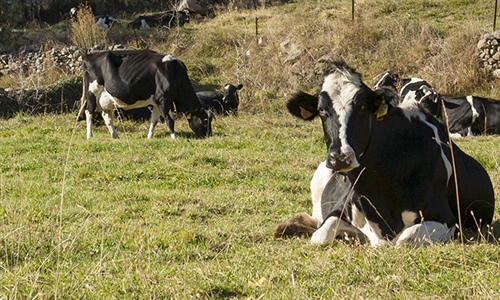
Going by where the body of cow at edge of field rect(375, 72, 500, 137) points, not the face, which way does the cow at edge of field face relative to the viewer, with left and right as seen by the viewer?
facing to the left of the viewer

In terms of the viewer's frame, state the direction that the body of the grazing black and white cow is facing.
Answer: to the viewer's right

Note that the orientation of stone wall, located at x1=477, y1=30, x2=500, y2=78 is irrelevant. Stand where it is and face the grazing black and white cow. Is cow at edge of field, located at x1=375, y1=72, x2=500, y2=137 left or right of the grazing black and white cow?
left

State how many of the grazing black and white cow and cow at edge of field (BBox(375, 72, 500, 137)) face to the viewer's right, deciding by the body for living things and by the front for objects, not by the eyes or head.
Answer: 1

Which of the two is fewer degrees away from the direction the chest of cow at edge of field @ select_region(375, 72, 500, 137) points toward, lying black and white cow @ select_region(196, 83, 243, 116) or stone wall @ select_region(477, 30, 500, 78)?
the lying black and white cow

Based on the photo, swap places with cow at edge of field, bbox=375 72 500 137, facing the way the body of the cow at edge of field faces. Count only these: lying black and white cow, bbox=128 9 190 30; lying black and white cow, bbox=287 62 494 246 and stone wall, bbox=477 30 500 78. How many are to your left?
1

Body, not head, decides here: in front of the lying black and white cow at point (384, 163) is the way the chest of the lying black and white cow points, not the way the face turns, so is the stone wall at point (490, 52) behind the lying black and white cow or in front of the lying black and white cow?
behind

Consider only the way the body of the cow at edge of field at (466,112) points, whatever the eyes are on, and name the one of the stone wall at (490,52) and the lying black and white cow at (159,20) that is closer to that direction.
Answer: the lying black and white cow
